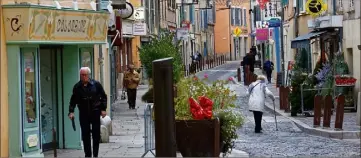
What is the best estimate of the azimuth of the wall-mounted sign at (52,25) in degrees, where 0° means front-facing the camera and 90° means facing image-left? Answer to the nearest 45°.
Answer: approximately 315°

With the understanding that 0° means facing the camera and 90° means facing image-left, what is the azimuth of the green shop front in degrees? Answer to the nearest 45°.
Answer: approximately 315°

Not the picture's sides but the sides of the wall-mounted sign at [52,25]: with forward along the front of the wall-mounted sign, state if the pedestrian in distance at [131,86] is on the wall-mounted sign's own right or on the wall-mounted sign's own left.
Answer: on the wall-mounted sign's own left

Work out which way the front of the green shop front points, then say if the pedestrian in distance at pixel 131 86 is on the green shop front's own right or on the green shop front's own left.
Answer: on the green shop front's own left

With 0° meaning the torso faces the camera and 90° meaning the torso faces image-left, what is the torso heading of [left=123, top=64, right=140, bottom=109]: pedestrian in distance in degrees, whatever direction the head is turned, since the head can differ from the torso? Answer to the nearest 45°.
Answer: approximately 0°

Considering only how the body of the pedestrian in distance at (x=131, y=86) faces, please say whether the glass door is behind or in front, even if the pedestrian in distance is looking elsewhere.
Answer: in front

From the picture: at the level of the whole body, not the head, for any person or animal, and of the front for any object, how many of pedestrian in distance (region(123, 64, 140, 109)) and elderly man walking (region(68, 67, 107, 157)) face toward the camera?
2
